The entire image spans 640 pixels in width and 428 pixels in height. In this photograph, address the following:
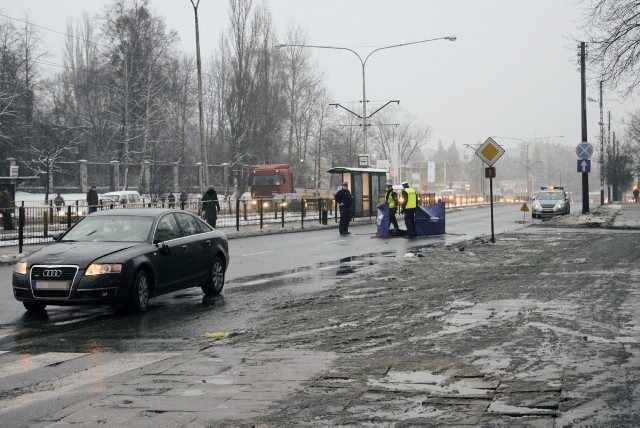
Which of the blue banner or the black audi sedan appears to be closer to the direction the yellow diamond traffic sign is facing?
the black audi sedan

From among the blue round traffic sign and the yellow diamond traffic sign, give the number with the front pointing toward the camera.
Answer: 2

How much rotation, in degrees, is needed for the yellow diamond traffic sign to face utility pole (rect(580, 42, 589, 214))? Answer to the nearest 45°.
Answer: approximately 180°

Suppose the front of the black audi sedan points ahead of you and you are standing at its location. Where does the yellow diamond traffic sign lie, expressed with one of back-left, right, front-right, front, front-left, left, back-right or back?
back

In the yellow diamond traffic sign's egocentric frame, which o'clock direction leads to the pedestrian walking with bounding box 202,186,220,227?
The pedestrian walking is roughly at 4 o'clock from the yellow diamond traffic sign.

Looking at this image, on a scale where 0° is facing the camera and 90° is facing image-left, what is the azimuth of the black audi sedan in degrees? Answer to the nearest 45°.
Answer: approximately 45°

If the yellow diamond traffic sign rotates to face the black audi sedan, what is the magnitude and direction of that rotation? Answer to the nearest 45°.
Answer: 0° — it already faces it

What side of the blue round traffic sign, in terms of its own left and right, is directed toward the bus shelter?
right

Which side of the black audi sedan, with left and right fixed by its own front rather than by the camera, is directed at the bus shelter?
back

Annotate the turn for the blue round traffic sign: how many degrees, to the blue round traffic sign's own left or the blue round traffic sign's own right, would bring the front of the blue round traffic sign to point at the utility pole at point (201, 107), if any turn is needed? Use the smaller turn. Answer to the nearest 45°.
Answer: approximately 45° to the blue round traffic sign's own right

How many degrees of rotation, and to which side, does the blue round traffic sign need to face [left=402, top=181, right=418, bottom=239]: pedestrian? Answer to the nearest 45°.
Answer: approximately 45° to its right

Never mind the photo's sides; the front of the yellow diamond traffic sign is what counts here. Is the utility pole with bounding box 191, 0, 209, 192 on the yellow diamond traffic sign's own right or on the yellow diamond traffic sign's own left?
on the yellow diamond traffic sign's own right

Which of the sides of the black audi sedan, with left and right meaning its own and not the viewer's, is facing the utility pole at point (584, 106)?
back
